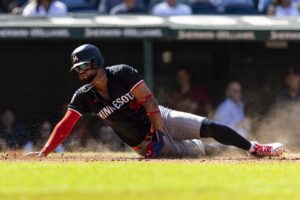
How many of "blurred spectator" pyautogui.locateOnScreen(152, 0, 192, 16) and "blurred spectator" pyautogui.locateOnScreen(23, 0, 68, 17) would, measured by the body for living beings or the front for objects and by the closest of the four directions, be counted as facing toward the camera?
2

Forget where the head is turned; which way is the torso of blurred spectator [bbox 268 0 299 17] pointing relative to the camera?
toward the camera

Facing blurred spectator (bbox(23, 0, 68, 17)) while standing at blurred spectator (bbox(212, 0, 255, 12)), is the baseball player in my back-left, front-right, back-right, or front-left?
front-left

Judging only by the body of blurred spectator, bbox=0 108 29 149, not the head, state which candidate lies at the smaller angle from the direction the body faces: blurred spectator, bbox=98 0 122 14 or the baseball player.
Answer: the baseball player

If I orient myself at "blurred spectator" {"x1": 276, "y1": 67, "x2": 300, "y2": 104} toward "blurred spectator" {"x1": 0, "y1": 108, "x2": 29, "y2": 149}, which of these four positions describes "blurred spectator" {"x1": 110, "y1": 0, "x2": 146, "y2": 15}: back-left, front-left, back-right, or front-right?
front-right

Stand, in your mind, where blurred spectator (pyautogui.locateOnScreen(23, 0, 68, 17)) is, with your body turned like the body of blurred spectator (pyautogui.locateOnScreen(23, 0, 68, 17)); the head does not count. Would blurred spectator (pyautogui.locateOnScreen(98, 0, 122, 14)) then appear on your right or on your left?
on your left

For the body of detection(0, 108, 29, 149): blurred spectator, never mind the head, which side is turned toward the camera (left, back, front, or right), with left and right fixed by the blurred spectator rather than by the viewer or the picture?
front

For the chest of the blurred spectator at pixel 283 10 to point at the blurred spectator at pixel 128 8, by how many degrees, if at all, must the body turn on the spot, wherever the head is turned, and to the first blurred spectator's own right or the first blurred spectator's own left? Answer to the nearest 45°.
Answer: approximately 90° to the first blurred spectator's own right

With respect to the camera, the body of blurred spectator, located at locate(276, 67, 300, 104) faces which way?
toward the camera

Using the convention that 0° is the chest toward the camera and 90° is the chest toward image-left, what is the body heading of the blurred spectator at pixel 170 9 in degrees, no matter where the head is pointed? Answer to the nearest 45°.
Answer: approximately 0°

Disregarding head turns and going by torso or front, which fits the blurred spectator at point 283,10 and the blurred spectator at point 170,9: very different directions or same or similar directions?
same or similar directions

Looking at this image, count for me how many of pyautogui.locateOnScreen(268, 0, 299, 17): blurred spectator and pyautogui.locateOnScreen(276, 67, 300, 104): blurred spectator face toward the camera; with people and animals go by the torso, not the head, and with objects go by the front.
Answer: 2

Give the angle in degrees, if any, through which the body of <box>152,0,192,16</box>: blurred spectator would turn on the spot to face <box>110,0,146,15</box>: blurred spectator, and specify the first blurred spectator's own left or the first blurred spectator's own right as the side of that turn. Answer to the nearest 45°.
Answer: approximately 90° to the first blurred spectator's own right

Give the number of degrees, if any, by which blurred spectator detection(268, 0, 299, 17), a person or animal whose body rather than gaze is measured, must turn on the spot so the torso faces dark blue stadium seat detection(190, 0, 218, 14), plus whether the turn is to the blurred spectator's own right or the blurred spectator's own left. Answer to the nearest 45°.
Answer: approximately 90° to the blurred spectator's own right

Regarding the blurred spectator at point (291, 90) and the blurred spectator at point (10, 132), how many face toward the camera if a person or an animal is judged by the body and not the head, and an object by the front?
2

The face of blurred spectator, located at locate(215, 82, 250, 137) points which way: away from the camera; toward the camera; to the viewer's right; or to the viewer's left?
toward the camera
